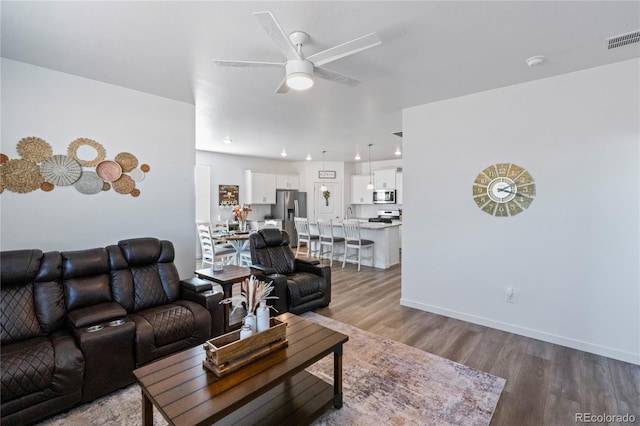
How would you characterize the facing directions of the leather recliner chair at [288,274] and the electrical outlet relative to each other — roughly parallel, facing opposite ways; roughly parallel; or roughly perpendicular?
roughly perpendicular

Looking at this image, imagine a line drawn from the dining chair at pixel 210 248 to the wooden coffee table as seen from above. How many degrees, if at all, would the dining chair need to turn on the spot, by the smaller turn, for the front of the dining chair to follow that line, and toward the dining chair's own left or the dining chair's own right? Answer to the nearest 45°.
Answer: approximately 135° to the dining chair's own right

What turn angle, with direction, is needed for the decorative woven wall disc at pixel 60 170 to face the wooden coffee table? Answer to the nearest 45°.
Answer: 0° — it already faces it

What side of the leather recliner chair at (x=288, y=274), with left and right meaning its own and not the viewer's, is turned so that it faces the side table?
right

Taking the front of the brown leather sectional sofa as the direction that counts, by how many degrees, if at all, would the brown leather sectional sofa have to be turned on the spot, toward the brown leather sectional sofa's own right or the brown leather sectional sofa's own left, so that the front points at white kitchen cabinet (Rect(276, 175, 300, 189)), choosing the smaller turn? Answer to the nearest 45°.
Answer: approximately 90° to the brown leather sectional sofa's own left
